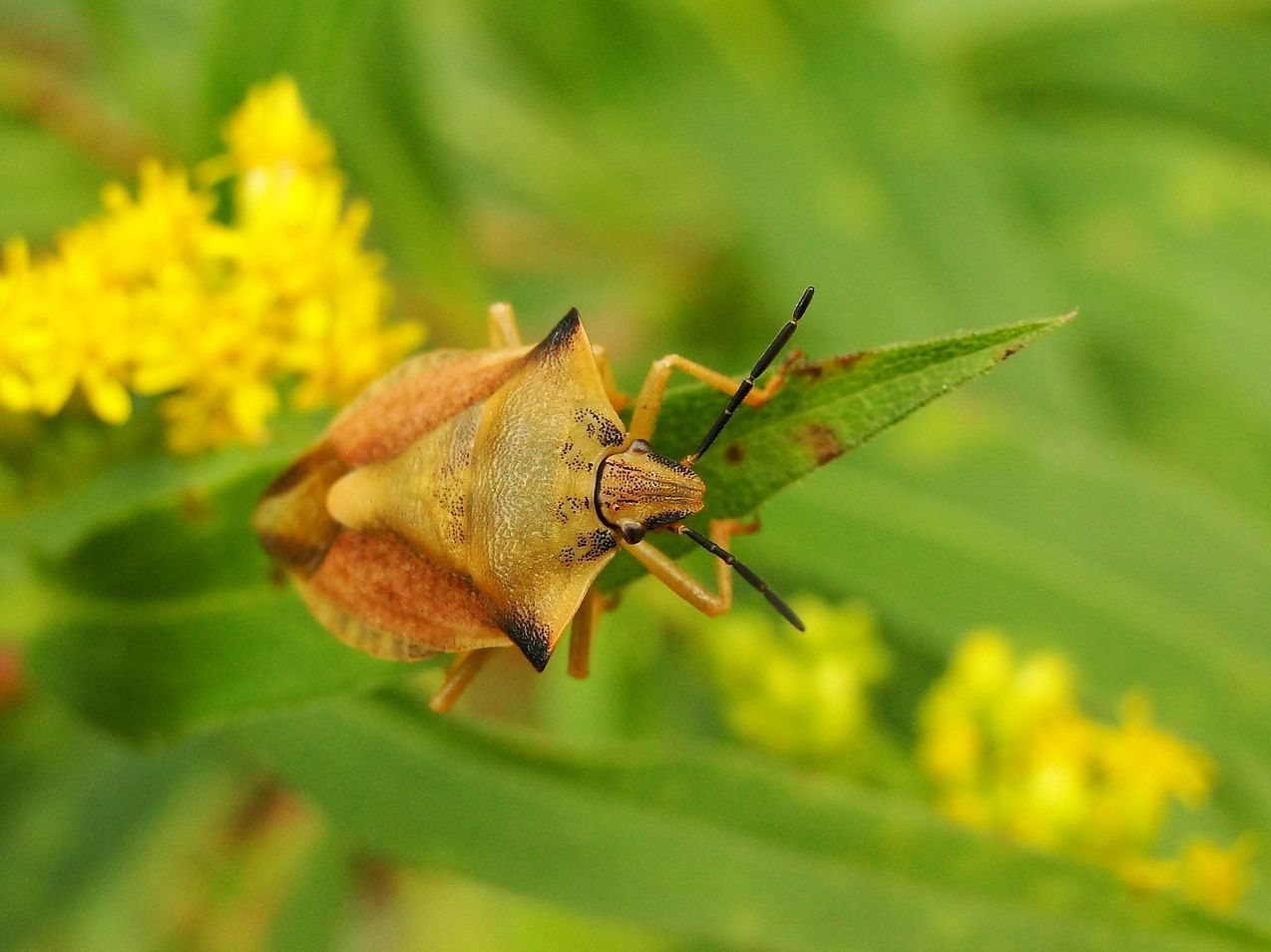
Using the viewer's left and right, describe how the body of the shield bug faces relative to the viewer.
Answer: facing to the right of the viewer

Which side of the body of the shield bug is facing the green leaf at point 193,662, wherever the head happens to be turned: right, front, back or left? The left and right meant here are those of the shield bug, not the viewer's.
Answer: back

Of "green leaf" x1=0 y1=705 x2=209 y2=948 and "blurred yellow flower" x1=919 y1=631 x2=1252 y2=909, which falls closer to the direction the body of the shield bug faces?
the blurred yellow flower

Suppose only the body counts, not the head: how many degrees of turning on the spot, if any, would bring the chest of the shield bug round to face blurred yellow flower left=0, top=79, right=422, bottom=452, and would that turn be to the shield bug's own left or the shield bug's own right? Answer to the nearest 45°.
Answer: approximately 135° to the shield bug's own left
